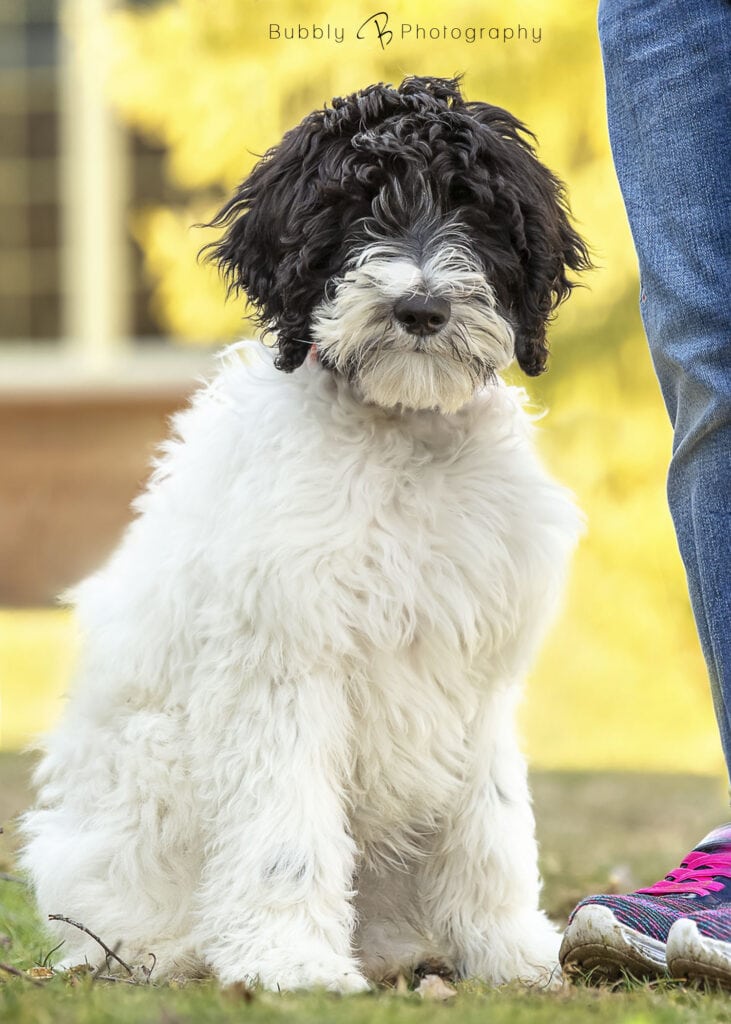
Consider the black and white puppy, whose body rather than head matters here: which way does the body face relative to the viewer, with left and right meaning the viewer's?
facing the viewer and to the right of the viewer
